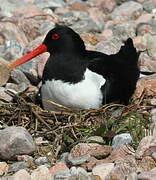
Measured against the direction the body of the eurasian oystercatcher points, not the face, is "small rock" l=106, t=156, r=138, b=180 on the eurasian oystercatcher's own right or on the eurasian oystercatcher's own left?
on the eurasian oystercatcher's own left

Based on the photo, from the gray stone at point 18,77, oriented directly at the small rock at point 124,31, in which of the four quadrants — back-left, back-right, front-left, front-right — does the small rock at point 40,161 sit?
back-right

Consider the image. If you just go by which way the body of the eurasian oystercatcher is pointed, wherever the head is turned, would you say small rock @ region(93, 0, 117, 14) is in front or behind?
behind

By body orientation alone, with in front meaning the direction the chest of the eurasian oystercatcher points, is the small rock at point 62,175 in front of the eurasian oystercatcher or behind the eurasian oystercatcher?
in front

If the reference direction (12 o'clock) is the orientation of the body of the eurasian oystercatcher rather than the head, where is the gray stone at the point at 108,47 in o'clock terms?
The gray stone is roughly at 5 o'clock from the eurasian oystercatcher.

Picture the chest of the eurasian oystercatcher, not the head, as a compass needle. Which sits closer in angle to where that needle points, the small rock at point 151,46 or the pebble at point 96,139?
the pebble

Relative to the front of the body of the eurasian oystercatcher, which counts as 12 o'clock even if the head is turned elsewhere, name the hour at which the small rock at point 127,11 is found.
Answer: The small rock is roughly at 5 o'clock from the eurasian oystercatcher.

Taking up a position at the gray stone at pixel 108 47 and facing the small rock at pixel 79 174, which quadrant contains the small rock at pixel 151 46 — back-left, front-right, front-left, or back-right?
back-left

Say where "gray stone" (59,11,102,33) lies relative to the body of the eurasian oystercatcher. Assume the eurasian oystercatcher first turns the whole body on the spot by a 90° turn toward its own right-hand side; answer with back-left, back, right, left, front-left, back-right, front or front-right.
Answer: front-right

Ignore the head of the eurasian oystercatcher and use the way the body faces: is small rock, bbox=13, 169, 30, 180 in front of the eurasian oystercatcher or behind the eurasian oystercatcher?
in front

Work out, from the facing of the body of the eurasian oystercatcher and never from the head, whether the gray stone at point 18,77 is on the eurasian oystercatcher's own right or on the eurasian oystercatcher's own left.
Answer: on the eurasian oystercatcher's own right

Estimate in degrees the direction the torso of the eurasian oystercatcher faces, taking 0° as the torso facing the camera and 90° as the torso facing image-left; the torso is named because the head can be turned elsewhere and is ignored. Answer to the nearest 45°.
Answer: approximately 45°
